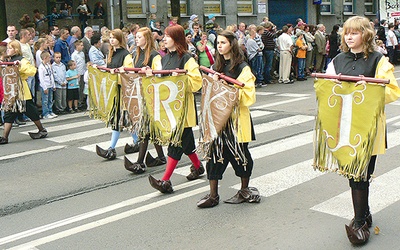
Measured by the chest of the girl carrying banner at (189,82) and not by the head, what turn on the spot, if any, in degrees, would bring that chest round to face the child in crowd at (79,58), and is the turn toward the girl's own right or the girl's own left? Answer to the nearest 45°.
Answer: approximately 135° to the girl's own right

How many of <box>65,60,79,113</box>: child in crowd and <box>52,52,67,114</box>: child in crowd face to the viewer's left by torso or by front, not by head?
0

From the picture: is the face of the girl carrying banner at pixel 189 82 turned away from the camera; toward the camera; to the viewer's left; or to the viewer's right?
to the viewer's left

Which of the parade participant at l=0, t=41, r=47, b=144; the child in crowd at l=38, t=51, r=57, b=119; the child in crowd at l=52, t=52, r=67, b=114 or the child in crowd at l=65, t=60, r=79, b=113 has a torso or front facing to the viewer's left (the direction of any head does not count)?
the parade participant

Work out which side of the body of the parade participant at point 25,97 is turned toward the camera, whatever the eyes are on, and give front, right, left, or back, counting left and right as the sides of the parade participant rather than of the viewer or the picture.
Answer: left

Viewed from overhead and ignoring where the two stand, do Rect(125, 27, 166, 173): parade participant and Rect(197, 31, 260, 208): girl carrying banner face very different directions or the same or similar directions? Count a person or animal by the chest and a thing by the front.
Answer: same or similar directions

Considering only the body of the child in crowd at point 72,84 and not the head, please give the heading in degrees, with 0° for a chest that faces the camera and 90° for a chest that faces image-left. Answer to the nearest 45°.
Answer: approximately 315°

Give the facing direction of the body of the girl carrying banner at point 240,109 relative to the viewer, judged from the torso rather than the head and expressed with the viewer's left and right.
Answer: facing the viewer and to the left of the viewer

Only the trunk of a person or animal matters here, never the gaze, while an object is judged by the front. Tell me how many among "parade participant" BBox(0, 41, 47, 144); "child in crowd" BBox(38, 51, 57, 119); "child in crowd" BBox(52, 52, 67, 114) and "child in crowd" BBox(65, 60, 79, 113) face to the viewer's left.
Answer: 1

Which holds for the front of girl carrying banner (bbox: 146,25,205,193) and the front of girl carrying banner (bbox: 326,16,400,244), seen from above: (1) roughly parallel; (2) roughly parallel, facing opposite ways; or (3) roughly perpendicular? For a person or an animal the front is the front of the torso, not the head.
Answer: roughly parallel

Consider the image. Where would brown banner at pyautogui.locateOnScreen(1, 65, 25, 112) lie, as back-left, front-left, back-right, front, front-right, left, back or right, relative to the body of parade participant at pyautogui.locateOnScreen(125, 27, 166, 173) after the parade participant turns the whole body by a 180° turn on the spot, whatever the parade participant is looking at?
left

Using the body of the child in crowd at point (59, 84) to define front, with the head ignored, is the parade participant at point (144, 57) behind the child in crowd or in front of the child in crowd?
in front

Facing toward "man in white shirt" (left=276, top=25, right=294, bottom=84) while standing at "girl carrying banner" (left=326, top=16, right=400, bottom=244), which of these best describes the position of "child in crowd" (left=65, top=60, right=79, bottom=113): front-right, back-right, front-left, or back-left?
front-left

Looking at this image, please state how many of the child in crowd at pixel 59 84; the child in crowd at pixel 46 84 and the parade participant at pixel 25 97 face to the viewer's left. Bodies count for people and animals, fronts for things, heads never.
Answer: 1
